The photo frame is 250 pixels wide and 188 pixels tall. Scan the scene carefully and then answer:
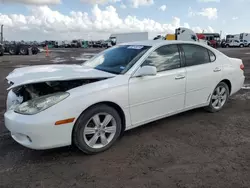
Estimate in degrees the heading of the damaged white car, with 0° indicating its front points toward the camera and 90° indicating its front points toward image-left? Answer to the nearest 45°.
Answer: approximately 45°
